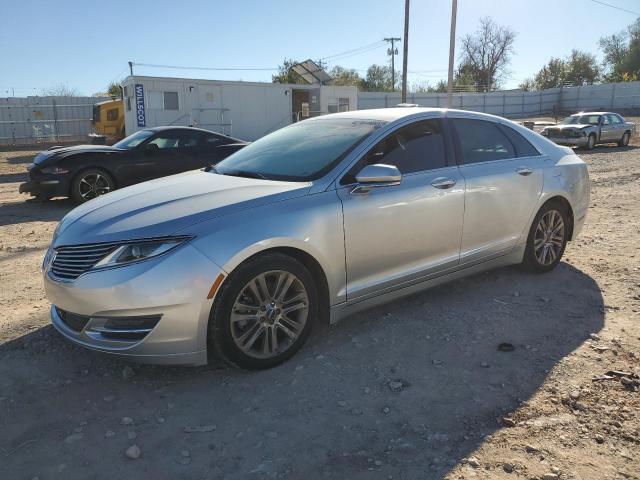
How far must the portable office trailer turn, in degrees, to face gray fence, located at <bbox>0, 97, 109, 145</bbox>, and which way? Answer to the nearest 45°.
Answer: approximately 135° to its right

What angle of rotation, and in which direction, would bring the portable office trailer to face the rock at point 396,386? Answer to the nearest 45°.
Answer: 0° — it already faces it

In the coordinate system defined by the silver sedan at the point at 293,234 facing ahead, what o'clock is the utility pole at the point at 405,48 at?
The utility pole is roughly at 5 o'clock from the silver sedan.

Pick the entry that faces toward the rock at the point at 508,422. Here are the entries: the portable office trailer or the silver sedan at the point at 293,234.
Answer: the portable office trailer

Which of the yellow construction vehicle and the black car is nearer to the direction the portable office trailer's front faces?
the black car

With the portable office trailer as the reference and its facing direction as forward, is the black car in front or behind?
in front

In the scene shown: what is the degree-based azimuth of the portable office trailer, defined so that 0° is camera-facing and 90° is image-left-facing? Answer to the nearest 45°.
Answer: approximately 0°

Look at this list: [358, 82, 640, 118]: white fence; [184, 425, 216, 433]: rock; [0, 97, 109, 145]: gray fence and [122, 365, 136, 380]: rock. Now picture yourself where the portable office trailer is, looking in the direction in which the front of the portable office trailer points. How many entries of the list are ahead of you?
2

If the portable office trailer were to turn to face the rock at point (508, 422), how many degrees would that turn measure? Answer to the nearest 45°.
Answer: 0° — it already faces it

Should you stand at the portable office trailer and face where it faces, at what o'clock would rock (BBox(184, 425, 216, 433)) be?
The rock is roughly at 12 o'clock from the portable office trailer.

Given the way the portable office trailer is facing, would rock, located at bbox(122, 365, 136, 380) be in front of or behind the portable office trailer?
in front

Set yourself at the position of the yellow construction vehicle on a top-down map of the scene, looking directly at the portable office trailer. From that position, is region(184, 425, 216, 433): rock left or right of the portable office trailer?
right

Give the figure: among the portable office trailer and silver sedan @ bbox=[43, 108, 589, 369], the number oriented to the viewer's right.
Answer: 0

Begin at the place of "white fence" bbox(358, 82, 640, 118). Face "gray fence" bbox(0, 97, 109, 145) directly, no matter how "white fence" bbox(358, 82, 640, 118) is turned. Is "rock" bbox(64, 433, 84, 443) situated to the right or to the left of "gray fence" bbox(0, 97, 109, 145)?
left

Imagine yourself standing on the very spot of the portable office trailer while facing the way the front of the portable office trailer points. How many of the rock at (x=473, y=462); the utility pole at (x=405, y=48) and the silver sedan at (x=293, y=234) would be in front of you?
2

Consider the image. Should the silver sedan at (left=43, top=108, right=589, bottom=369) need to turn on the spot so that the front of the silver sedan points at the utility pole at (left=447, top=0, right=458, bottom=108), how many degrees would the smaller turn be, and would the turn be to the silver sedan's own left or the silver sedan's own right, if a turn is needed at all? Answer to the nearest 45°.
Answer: approximately 135° to the silver sedan's own right

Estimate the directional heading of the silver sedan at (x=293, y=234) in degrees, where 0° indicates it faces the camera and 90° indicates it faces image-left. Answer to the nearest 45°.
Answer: approximately 45°

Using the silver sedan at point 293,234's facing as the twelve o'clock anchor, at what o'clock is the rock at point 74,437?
The rock is roughly at 12 o'clock from the silver sedan.
